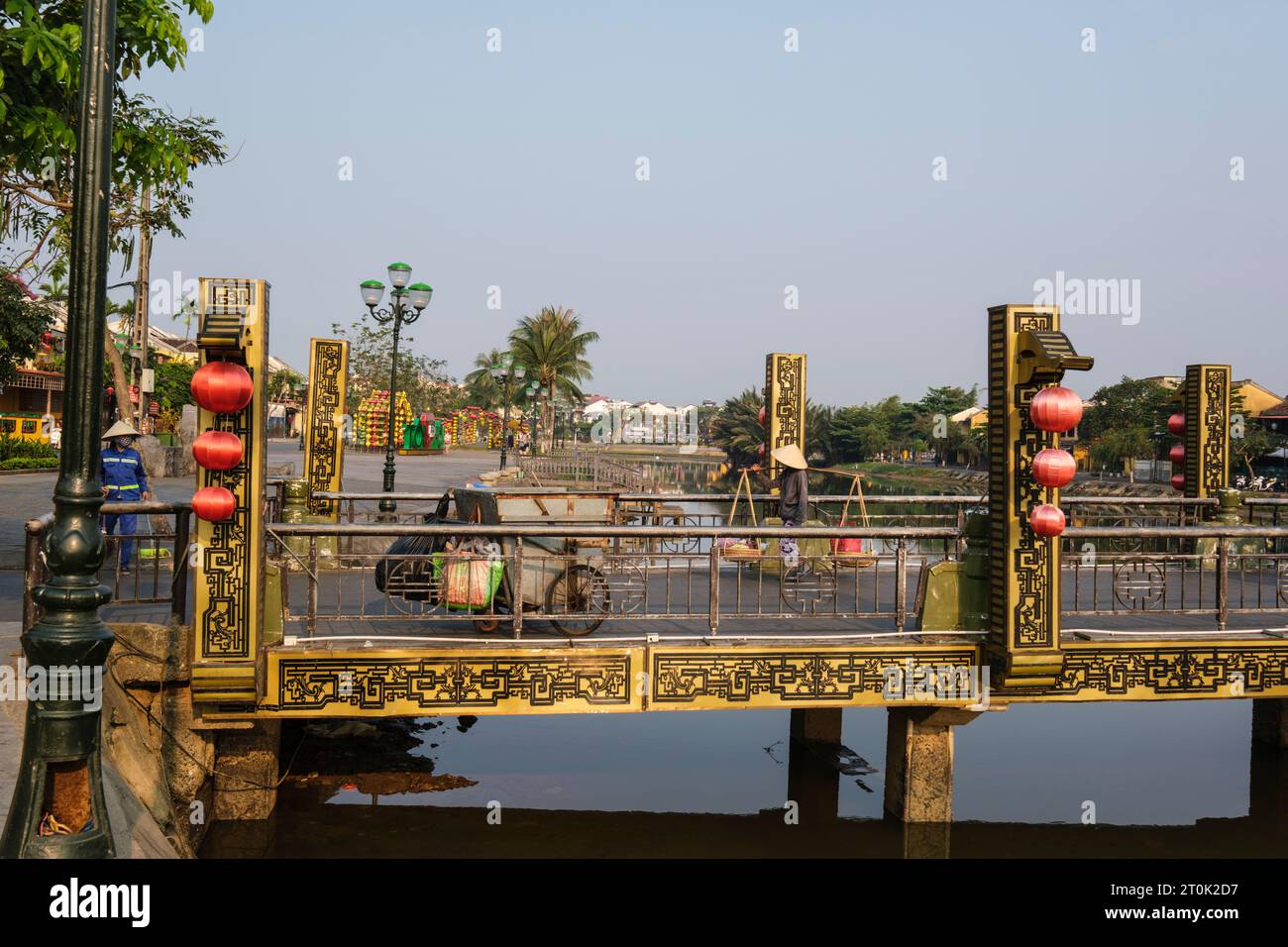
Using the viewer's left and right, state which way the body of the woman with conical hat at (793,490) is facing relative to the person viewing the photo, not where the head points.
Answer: facing to the left of the viewer

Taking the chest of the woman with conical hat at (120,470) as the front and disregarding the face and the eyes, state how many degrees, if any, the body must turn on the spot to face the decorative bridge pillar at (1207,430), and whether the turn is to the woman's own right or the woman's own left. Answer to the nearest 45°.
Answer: approximately 90° to the woman's own left

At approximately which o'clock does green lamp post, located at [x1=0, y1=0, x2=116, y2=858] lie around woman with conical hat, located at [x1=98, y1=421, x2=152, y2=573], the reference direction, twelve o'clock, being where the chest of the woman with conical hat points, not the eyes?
The green lamp post is roughly at 12 o'clock from the woman with conical hat.

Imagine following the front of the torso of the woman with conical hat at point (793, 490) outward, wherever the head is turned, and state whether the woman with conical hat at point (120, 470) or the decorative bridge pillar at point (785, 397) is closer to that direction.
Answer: the woman with conical hat

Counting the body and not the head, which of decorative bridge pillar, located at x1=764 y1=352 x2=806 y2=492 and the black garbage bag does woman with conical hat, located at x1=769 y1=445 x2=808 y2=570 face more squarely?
the black garbage bag

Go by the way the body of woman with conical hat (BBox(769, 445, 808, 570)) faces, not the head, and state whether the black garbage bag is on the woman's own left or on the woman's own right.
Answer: on the woman's own left

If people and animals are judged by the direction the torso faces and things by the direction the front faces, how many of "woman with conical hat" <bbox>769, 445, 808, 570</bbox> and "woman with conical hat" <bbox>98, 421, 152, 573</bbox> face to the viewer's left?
1
